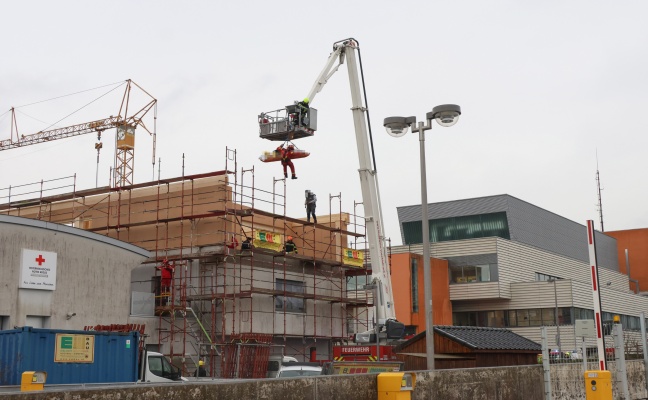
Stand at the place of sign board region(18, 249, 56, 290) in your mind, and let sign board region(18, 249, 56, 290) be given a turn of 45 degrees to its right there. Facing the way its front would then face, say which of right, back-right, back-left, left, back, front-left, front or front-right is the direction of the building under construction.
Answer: back

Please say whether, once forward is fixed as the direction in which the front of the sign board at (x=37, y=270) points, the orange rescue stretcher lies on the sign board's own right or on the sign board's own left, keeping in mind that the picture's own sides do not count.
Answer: on the sign board's own left

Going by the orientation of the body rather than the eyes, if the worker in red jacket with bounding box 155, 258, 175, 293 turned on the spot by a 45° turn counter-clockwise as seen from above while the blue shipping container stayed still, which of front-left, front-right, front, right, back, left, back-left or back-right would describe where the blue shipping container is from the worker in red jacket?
right

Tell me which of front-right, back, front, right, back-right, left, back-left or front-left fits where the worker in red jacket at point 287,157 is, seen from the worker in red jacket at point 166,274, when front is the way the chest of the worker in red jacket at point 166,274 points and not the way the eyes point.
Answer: back-right

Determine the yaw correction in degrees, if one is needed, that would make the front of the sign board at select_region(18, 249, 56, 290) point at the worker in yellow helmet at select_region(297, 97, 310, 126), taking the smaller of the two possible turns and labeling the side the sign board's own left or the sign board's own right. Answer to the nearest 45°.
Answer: approximately 90° to the sign board's own left

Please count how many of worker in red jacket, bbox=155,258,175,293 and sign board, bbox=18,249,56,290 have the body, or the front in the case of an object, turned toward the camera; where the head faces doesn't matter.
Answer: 1

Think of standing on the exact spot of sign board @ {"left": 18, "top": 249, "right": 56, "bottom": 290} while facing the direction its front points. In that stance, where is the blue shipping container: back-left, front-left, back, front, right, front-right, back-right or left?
front

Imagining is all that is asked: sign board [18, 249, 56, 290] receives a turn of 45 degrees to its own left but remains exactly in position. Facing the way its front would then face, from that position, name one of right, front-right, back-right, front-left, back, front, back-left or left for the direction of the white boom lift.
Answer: front-left

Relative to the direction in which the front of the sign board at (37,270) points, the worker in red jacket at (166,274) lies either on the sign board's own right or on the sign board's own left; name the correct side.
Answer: on the sign board's own left

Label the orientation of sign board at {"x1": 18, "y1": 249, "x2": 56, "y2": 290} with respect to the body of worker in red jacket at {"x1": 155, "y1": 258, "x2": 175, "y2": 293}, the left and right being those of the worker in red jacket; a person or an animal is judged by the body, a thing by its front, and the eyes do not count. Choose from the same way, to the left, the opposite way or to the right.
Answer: the opposite way

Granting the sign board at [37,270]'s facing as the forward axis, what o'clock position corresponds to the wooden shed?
The wooden shed is roughly at 10 o'clock from the sign board.

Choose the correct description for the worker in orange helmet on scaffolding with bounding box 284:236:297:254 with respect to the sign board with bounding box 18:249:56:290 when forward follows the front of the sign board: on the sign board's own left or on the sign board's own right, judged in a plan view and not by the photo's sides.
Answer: on the sign board's own left

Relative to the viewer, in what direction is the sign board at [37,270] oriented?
toward the camera

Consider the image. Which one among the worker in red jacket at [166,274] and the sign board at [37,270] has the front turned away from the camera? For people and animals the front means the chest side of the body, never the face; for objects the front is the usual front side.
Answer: the worker in red jacket
